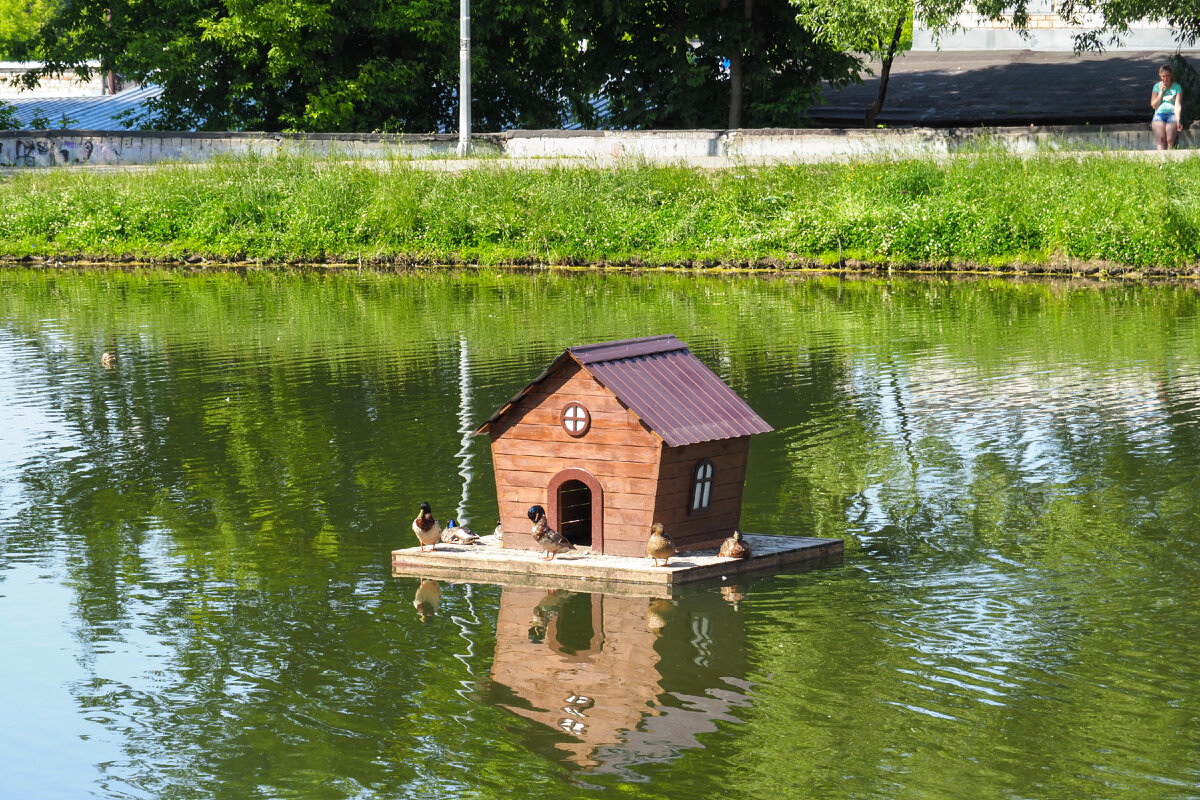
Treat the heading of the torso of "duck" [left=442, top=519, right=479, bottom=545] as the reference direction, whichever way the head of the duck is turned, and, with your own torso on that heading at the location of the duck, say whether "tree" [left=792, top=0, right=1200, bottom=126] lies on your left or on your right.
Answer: on your right

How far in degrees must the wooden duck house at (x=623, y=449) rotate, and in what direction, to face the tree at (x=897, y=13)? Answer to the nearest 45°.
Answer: approximately 135° to its right

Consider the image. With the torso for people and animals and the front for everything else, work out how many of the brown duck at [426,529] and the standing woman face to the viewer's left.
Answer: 0

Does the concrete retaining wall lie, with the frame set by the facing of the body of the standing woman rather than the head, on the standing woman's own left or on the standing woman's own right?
on the standing woman's own right

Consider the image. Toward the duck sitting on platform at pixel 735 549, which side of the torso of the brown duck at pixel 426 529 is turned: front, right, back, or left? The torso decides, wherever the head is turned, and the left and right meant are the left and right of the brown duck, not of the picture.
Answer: left

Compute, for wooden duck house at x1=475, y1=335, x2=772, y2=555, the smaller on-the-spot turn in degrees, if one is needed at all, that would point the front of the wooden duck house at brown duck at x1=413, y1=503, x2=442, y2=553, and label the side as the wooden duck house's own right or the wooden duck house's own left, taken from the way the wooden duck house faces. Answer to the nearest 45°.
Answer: approximately 45° to the wooden duck house's own right

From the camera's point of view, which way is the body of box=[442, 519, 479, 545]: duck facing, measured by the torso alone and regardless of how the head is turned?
to the viewer's left

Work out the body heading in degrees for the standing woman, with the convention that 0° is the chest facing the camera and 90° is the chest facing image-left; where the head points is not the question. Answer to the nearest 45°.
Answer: approximately 0°

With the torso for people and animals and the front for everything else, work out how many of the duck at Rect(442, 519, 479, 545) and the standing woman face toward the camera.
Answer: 1

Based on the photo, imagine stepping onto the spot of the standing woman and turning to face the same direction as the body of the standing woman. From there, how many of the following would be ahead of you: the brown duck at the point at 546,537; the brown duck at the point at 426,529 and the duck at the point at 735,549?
3
